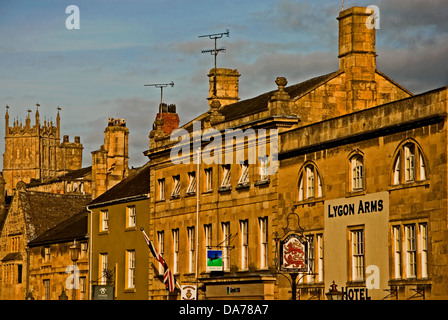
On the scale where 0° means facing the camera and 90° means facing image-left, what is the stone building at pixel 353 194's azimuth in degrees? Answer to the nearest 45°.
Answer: approximately 45°
